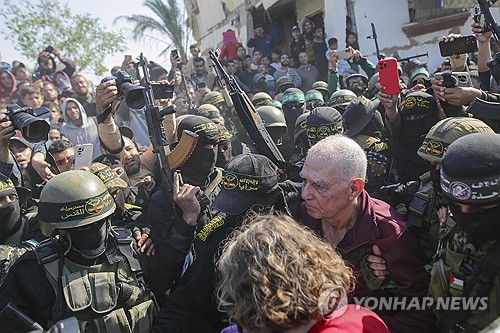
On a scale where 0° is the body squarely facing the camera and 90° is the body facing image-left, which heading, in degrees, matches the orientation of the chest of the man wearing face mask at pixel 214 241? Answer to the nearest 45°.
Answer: approximately 45°

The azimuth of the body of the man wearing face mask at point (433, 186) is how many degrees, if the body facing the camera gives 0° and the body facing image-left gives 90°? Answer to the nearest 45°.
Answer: approximately 45°
